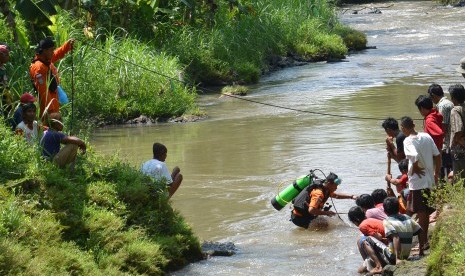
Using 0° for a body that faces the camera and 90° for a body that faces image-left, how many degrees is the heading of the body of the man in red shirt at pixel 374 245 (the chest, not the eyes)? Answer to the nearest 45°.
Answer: approximately 90°

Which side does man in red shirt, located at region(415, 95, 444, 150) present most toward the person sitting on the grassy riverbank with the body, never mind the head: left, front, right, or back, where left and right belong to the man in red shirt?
front

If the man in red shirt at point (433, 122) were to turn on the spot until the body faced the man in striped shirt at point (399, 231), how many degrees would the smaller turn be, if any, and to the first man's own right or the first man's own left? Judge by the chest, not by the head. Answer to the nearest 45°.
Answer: approximately 90° to the first man's own left

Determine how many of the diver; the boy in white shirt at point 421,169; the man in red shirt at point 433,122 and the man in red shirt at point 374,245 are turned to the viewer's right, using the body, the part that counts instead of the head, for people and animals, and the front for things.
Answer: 1

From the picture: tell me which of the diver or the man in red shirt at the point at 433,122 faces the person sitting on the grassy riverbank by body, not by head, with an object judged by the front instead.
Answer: the man in red shirt

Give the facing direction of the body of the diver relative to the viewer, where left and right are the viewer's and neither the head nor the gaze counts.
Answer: facing to the right of the viewer

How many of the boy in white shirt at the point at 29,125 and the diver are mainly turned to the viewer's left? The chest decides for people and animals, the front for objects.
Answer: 0

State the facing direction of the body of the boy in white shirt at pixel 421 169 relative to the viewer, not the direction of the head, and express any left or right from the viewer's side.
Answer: facing away from the viewer and to the left of the viewer

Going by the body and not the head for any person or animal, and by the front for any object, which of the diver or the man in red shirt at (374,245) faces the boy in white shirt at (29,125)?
the man in red shirt

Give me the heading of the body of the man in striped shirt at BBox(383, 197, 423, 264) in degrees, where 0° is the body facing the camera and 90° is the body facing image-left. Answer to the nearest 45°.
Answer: approximately 135°

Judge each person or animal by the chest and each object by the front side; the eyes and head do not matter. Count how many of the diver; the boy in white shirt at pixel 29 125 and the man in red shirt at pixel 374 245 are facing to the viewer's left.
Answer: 1

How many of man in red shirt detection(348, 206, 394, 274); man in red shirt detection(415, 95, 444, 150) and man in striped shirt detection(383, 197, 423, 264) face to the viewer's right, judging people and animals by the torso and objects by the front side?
0

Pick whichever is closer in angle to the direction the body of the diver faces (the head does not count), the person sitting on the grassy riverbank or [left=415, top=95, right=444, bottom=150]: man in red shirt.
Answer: the man in red shirt

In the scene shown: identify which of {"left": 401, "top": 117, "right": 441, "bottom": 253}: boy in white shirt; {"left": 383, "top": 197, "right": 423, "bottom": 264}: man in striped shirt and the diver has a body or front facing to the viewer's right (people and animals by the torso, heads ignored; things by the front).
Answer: the diver

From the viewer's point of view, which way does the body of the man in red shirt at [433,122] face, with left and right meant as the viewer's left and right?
facing to the left of the viewer

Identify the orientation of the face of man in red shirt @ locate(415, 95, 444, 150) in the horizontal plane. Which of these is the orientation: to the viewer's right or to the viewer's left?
to the viewer's left
